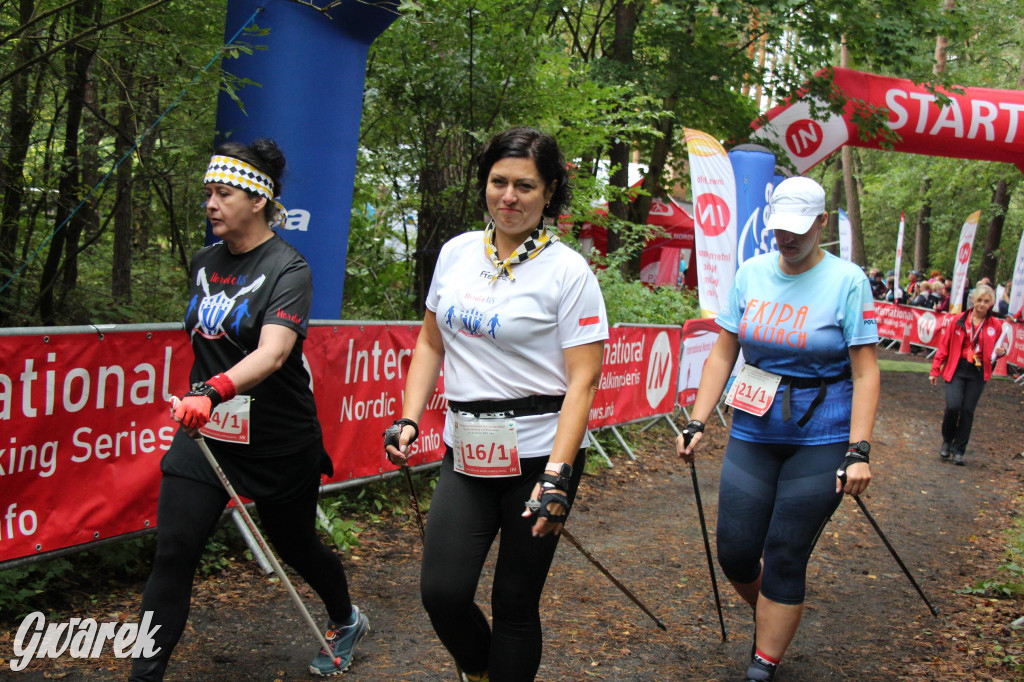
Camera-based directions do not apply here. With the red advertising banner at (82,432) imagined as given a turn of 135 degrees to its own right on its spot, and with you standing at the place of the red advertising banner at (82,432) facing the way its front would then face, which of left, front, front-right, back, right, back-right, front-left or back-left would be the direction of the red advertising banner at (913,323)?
back-right

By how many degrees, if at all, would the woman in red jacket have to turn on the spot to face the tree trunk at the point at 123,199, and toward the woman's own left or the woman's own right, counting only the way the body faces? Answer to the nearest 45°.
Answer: approximately 45° to the woman's own right

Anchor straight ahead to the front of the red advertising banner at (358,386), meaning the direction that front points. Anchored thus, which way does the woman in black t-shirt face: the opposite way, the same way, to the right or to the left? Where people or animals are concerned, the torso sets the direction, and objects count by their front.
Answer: to the right

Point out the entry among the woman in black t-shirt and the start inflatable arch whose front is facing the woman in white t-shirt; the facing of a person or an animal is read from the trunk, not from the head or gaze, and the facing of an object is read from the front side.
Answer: the start inflatable arch

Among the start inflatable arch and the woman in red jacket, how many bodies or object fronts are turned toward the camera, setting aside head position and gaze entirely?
2

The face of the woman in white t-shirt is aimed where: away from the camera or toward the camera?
toward the camera

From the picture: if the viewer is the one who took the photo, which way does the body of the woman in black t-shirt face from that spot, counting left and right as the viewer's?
facing the viewer and to the left of the viewer

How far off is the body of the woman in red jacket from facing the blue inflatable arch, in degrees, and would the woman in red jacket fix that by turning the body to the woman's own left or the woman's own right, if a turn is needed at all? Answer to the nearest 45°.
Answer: approximately 45° to the woman's own right

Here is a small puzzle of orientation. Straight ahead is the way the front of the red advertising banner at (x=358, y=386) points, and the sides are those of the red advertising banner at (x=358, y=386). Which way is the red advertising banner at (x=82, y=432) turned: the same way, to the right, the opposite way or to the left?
the same way

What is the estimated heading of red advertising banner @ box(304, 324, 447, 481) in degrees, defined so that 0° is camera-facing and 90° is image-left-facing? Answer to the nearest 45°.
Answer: approximately 315°

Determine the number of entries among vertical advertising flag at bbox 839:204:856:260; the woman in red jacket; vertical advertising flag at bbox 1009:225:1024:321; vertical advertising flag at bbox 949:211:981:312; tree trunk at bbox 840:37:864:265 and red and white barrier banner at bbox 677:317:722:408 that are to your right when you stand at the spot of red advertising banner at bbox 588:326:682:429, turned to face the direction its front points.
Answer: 0

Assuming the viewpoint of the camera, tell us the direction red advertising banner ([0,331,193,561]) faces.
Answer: facing the viewer and to the right of the viewer

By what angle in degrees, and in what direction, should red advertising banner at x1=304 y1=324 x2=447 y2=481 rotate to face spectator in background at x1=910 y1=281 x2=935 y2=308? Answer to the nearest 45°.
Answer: approximately 90° to its left

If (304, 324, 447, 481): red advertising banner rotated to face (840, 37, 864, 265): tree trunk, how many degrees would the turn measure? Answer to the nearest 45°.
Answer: approximately 90° to its left

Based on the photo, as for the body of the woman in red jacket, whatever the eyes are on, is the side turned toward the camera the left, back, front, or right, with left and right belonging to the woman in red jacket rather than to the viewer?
front

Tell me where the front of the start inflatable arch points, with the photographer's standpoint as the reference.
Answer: facing the viewer

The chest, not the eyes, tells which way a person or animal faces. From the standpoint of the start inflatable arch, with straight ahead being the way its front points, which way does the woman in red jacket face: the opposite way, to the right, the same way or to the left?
the same way

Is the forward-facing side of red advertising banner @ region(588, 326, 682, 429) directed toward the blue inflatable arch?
no
